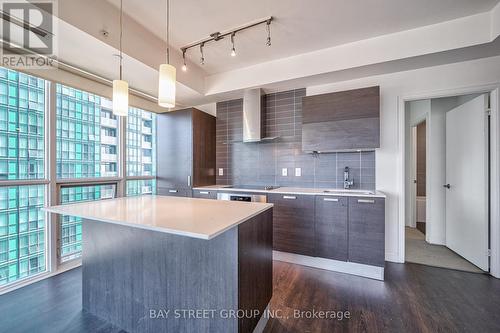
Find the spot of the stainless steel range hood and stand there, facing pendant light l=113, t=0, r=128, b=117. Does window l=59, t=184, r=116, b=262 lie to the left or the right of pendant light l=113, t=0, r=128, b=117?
right

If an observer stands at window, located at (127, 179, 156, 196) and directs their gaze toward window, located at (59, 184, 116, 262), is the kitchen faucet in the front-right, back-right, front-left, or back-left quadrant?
back-left

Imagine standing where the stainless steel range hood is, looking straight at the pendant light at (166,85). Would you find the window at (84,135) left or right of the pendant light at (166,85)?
right

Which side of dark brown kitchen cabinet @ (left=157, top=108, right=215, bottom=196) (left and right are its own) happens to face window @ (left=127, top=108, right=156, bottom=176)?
right

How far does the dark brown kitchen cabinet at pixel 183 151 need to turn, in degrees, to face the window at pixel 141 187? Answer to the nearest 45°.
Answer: approximately 45° to its right

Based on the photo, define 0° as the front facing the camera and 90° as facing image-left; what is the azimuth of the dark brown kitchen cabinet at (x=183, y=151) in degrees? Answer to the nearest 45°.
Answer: approximately 45°

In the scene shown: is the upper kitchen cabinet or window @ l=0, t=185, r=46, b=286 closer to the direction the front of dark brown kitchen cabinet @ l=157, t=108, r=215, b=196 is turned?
the window

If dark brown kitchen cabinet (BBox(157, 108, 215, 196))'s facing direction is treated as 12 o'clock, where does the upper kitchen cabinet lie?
The upper kitchen cabinet is roughly at 9 o'clock from the dark brown kitchen cabinet.

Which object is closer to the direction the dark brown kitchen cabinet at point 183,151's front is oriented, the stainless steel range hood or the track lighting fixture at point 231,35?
the track lighting fixture

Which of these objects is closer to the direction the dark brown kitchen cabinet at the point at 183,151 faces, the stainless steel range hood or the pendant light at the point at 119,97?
the pendant light

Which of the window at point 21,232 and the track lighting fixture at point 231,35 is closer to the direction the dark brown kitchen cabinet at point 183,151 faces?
the window
